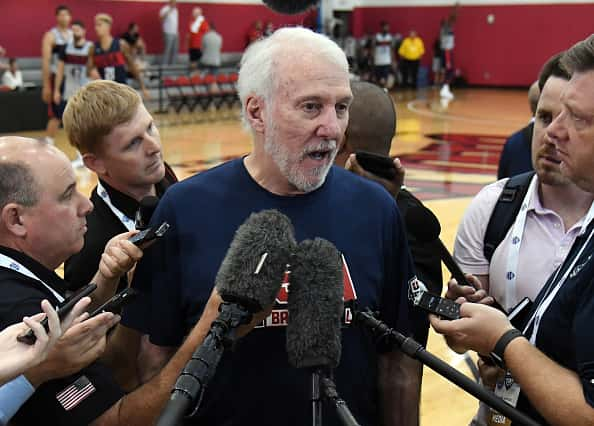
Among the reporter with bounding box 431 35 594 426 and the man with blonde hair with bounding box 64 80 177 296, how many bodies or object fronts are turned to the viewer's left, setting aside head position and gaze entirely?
1

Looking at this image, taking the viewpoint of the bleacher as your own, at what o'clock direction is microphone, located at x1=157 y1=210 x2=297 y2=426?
The microphone is roughly at 12 o'clock from the bleacher.

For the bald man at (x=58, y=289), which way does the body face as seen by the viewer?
to the viewer's right

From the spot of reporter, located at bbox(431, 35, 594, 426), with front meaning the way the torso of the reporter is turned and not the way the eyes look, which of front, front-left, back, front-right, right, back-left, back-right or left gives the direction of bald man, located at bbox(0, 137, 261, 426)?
front

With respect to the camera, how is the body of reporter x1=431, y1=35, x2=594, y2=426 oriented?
to the viewer's left

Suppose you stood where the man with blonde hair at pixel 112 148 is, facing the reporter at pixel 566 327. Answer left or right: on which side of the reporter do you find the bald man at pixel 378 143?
left

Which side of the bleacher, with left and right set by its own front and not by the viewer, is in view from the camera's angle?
front

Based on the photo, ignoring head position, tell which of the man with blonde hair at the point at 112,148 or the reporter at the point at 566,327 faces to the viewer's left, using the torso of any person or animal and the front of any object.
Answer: the reporter

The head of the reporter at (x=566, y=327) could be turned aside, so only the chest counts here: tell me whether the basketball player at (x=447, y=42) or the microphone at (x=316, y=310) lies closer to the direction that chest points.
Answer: the microphone

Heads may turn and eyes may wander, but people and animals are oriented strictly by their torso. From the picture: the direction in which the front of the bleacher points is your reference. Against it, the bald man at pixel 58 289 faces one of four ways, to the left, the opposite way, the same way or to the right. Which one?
to the left

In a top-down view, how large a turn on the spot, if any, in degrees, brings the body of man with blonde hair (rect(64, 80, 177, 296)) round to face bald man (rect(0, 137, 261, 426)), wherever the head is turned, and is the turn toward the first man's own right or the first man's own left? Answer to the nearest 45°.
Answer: approximately 45° to the first man's own right

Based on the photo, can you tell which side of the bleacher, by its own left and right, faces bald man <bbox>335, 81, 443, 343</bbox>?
front

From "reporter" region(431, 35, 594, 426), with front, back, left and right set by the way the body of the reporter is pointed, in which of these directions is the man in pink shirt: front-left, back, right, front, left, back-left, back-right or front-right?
right

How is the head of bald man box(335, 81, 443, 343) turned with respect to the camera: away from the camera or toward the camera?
away from the camera

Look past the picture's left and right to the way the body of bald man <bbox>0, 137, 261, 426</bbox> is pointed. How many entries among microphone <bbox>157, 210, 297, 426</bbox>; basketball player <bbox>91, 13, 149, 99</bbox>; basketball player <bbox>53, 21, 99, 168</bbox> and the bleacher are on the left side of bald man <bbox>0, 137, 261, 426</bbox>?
3

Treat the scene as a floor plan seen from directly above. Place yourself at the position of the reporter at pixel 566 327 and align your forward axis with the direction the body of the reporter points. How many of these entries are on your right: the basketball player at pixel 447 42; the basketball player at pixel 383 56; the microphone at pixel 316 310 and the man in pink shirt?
3

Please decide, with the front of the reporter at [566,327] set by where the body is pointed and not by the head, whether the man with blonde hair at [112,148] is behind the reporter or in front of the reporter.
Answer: in front
